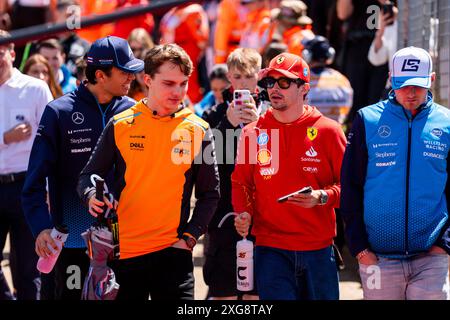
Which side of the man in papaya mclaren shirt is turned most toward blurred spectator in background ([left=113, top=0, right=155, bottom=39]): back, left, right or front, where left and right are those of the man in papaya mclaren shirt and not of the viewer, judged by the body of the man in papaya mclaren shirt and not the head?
back

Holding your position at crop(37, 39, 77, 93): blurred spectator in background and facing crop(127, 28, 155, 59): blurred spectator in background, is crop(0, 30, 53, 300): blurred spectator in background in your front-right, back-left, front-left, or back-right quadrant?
back-right

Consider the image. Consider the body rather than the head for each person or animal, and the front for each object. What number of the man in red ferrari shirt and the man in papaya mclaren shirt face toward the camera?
2

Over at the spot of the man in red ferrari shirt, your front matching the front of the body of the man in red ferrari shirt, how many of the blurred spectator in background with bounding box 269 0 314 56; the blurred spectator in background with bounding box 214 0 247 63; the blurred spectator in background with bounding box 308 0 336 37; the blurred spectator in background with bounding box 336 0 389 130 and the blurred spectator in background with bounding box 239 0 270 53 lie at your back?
5

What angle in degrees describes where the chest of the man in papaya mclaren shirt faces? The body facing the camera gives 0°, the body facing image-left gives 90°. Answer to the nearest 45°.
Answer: approximately 0°

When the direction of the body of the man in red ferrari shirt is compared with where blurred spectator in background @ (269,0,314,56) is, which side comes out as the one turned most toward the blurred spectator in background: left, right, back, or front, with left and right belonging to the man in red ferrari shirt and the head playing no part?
back

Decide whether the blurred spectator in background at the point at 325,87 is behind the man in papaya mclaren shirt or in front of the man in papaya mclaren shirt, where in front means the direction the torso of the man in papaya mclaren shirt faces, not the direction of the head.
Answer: behind

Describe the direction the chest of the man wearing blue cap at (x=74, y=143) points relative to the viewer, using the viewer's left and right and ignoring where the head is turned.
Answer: facing the viewer and to the right of the viewer

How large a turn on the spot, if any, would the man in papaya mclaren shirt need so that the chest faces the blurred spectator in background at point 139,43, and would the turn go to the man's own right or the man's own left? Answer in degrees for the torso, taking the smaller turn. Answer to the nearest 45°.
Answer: approximately 180°
